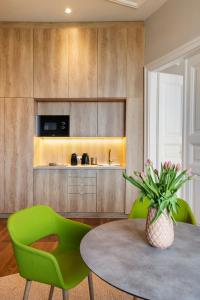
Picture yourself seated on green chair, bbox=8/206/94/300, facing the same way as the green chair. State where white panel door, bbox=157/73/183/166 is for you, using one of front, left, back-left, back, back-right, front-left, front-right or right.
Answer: left

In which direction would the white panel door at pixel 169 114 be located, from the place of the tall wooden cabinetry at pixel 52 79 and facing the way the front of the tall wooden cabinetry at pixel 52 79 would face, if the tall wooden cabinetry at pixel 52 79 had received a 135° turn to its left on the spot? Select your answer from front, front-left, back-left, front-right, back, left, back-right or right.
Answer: front-right

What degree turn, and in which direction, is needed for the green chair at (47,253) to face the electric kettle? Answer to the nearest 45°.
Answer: approximately 135° to its left

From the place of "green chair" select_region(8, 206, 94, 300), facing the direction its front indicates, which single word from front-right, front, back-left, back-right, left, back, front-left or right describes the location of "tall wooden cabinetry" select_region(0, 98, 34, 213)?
back-left

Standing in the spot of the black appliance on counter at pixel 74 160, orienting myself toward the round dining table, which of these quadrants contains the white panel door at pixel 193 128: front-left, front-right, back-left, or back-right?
front-left

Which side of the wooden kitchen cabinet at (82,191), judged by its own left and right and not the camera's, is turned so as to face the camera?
front

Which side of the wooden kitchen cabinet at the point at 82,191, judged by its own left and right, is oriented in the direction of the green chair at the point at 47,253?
front

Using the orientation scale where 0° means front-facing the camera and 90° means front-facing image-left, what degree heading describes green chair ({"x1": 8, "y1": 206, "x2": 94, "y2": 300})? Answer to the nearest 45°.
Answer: approximately 315°

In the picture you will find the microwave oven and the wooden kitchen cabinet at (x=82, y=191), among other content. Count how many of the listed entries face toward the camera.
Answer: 2

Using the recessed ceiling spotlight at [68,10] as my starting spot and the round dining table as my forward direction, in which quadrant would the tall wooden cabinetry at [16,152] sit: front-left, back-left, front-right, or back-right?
back-right

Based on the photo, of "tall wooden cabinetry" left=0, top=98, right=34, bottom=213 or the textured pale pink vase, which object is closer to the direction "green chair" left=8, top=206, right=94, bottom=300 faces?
the textured pale pink vase

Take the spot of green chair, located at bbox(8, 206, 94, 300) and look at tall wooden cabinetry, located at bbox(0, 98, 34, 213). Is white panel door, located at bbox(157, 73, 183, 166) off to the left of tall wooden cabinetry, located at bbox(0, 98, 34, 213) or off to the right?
right

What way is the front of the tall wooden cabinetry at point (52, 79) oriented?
toward the camera

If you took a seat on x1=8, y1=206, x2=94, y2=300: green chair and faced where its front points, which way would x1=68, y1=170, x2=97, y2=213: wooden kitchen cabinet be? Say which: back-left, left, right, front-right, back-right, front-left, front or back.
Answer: back-left
